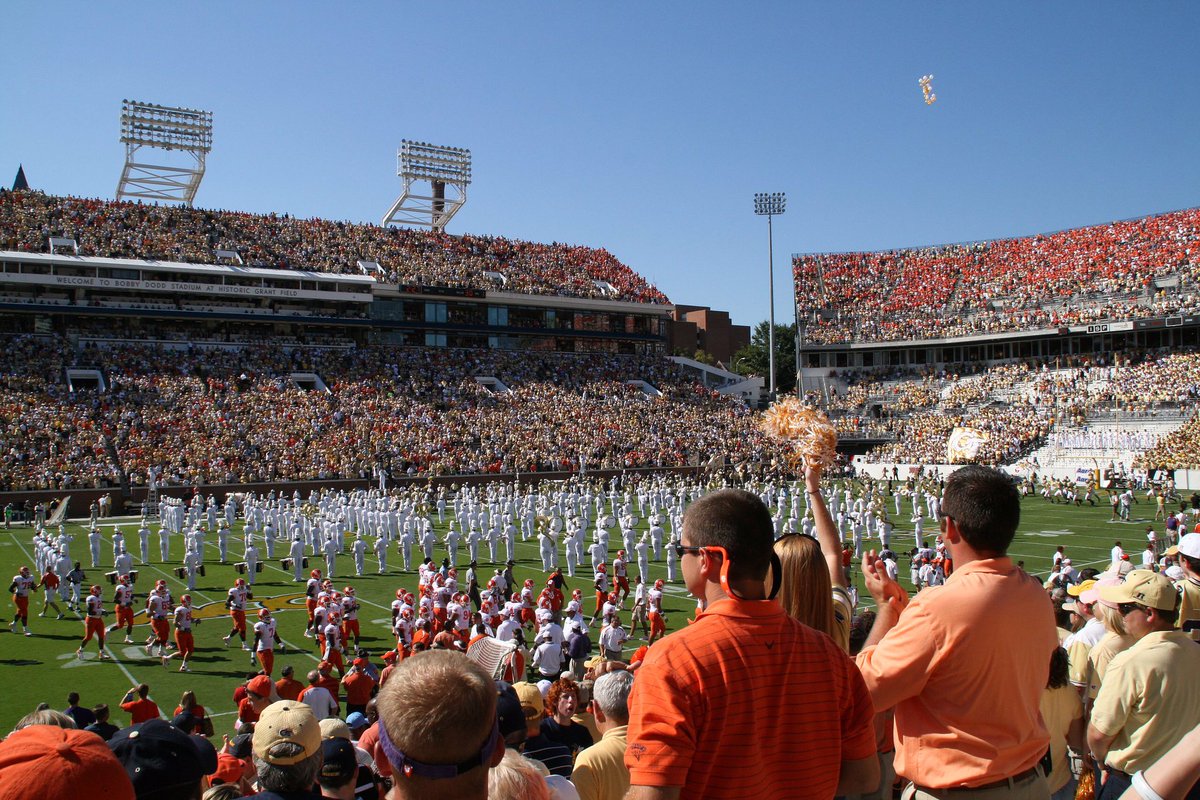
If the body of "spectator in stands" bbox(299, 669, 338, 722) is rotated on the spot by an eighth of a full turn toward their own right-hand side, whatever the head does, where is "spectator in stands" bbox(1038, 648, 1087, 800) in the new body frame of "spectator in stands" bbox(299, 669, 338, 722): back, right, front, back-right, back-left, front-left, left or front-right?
right

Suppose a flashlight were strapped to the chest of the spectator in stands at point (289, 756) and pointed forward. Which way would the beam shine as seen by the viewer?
away from the camera

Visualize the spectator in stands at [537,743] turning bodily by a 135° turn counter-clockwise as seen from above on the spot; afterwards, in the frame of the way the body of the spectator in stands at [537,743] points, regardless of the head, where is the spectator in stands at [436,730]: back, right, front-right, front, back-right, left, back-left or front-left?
front-left

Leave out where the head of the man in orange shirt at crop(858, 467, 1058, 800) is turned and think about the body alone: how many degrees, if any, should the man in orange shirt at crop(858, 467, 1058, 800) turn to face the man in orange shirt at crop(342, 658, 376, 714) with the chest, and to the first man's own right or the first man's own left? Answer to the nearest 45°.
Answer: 0° — they already face them

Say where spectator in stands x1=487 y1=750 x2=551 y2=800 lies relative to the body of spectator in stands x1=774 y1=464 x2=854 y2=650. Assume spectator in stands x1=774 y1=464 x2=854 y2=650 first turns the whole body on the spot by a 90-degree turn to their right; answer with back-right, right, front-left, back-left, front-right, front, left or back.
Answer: back-right

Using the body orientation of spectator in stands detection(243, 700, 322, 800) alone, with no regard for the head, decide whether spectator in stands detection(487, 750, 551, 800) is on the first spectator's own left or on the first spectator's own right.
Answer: on the first spectator's own right

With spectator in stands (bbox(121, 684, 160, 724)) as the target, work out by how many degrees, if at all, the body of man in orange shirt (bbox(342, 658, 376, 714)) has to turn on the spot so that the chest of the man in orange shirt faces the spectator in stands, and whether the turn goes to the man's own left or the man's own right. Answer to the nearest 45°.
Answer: approximately 135° to the man's own left

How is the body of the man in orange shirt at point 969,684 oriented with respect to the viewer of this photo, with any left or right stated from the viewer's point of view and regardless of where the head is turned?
facing away from the viewer and to the left of the viewer

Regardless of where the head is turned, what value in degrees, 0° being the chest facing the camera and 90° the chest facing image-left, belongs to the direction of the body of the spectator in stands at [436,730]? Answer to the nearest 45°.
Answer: approximately 180°

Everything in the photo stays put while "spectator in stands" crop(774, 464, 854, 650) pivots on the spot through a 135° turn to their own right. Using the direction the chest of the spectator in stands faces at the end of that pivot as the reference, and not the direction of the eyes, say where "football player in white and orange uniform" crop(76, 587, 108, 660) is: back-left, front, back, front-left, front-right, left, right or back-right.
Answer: back

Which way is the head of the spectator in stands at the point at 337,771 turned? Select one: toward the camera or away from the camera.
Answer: away from the camera

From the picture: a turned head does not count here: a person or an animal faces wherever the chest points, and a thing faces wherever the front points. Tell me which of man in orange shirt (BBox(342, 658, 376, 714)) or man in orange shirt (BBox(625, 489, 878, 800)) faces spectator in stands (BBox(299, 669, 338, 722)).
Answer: man in orange shirt (BBox(625, 489, 878, 800))

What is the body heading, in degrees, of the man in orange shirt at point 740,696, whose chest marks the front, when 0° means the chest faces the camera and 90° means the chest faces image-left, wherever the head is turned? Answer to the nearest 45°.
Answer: approximately 135°

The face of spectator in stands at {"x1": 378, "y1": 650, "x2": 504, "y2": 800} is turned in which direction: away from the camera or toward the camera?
away from the camera

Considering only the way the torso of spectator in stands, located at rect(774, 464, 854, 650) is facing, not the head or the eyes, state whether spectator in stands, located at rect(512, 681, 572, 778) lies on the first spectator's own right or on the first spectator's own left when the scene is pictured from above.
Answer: on the first spectator's own left

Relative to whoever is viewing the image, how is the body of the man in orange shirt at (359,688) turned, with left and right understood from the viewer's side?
facing away from the viewer
